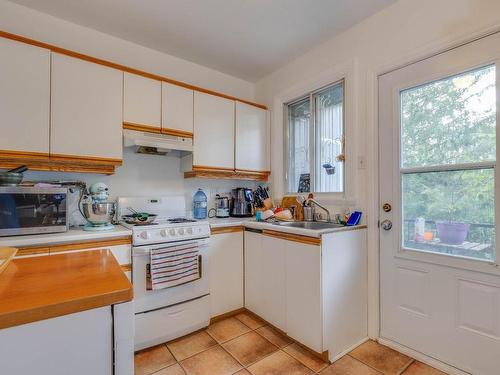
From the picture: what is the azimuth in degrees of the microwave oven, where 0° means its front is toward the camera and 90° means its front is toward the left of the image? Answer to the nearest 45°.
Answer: approximately 315°

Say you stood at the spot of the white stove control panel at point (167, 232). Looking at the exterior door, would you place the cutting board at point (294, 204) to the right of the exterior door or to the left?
left

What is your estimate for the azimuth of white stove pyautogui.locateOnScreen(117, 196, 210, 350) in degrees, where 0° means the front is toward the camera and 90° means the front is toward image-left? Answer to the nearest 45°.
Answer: approximately 315°

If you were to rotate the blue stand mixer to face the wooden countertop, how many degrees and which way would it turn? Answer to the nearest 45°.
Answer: approximately 45° to its right

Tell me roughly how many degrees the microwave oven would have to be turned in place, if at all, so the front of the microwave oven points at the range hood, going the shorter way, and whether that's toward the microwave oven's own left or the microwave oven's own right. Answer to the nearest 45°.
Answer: approximately 45° to the microwave oven's own left

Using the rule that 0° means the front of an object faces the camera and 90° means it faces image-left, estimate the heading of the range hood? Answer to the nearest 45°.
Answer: approximately 315°
